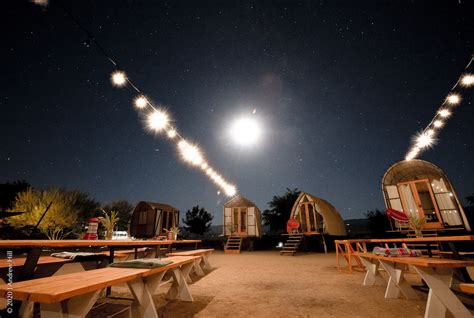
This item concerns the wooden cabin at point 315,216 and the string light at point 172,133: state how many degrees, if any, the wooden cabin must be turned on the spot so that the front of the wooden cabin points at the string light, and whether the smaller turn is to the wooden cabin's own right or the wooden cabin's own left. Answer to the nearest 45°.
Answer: approximately 45° to the wooden cabin's own left

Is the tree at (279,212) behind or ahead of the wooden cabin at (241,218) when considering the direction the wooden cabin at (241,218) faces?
behind

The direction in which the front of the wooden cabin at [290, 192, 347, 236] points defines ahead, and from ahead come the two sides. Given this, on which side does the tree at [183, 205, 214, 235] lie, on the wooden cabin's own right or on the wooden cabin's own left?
on the wooden cabin's own right

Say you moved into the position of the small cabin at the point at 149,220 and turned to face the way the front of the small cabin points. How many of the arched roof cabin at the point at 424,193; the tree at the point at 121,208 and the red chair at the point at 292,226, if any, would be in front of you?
2

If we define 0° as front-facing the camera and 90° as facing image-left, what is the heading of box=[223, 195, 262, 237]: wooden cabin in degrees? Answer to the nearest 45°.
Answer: approximately 0°

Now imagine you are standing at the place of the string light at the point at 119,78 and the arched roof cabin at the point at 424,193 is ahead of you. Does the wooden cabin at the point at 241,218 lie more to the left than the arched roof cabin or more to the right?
left

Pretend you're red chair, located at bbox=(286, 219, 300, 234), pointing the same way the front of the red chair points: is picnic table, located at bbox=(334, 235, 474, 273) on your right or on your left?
on your left

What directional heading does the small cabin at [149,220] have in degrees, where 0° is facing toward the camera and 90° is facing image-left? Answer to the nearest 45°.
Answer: approximately 315°
